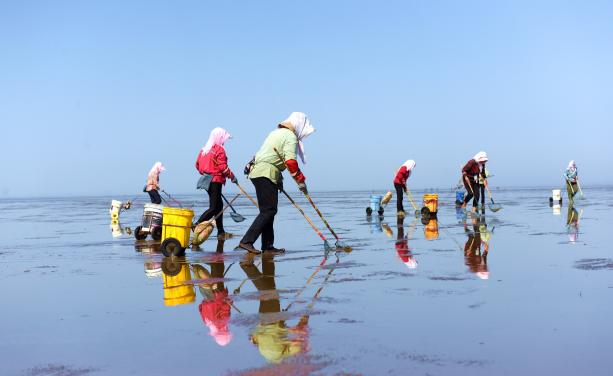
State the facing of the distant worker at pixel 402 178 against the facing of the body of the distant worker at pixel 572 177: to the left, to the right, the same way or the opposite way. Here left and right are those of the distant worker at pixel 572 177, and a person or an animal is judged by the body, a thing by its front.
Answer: the same way

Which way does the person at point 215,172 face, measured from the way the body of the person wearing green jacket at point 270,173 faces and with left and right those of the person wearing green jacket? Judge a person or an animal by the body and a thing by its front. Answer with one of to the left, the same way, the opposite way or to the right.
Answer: the same way

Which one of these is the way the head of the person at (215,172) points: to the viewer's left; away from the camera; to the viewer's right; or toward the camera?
to the viewer's right

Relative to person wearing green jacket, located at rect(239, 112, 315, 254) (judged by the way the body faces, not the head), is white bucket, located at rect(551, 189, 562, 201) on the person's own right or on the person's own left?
on the person's own left

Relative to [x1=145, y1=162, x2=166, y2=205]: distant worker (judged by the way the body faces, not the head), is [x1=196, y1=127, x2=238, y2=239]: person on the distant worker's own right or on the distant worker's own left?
on the distant worker's own right

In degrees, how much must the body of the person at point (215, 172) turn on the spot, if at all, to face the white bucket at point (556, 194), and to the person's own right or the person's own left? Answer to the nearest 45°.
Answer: approximately 45° to the person's own left

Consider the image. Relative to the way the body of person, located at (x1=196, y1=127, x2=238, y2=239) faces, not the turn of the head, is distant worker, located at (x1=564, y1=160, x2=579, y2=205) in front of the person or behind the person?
in front

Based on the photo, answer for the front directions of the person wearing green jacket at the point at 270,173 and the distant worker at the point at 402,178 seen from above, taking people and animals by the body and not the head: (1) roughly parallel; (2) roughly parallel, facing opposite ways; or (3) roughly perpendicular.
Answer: roughly parallel

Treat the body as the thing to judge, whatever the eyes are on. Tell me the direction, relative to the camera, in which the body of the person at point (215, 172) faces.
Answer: to the viewer's right

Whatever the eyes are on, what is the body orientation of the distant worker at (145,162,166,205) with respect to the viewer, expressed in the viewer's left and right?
facing to the right of the viewer

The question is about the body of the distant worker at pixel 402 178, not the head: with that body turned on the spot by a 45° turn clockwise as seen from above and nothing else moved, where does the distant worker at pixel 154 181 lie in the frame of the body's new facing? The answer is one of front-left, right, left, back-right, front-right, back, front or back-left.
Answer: right
